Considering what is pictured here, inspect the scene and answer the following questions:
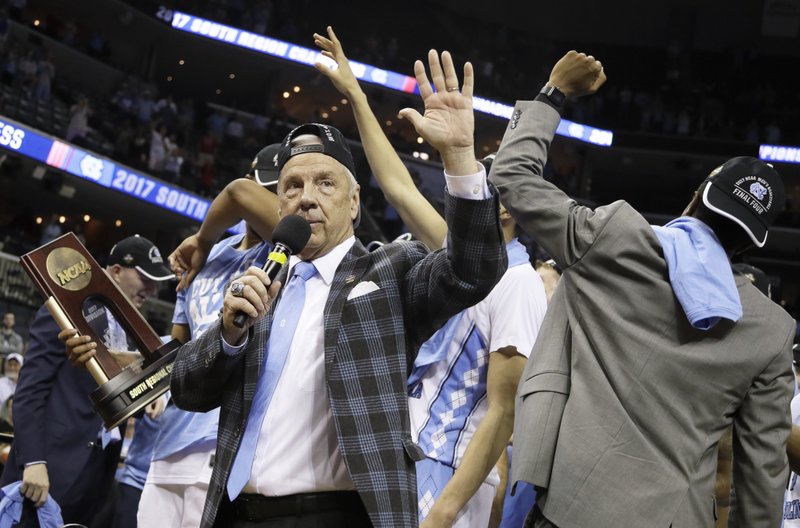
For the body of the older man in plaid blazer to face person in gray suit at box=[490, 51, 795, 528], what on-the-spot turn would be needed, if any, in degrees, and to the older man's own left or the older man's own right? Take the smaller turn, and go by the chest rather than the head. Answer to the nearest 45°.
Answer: approximately 135° to the older man's own left

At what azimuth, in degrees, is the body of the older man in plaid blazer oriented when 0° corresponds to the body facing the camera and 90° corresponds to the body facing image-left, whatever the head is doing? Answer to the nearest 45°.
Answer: approximately 45°

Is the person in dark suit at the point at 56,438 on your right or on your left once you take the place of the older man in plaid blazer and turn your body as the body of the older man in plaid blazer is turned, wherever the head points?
on your right

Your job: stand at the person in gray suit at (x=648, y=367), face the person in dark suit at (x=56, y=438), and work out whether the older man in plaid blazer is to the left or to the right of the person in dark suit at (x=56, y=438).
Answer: left
